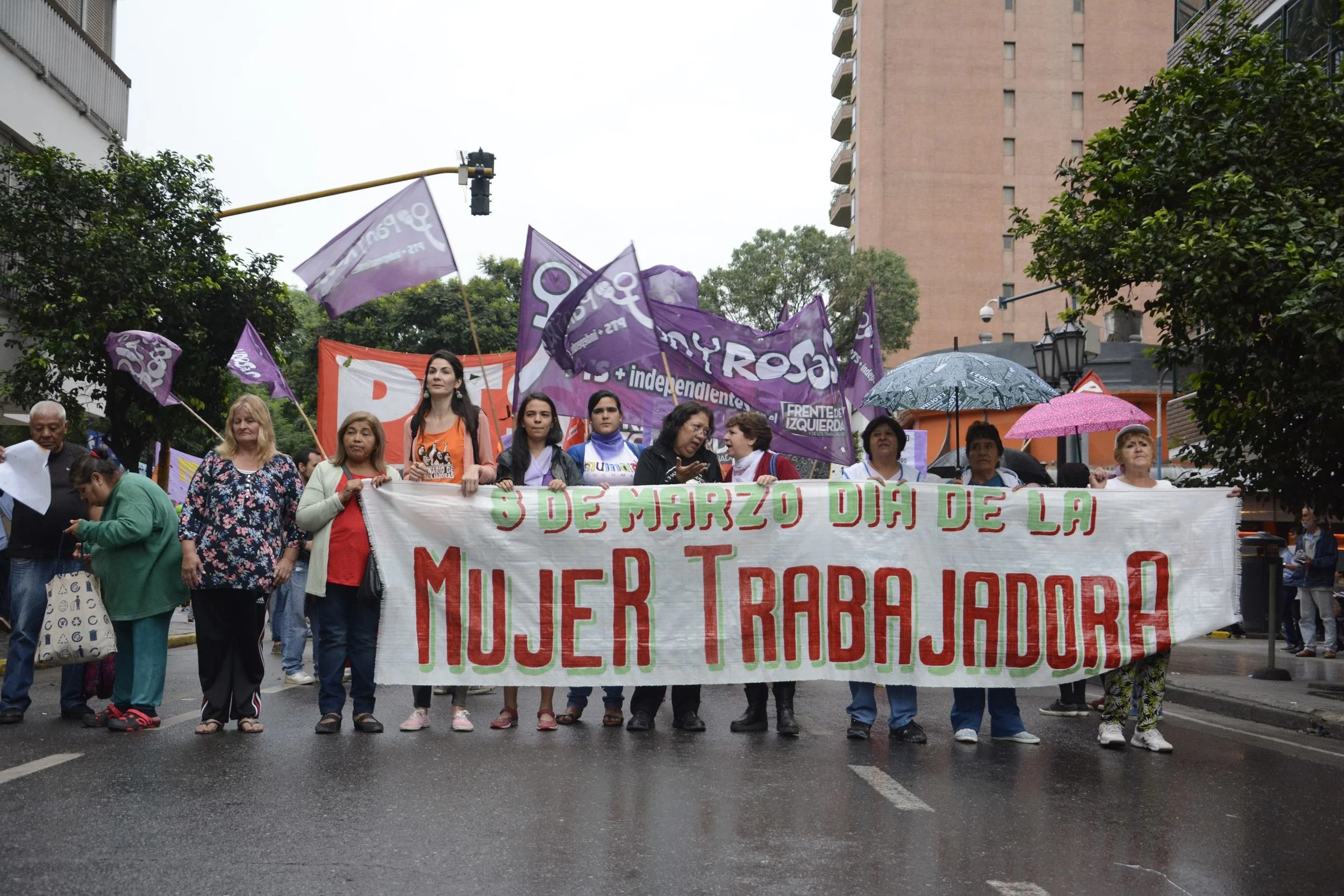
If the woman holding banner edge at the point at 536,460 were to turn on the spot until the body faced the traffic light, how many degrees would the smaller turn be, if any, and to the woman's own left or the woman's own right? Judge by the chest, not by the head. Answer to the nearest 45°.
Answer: approximately 180°

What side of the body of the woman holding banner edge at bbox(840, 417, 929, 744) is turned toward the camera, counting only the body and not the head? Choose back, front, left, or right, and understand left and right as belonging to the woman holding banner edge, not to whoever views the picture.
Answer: front

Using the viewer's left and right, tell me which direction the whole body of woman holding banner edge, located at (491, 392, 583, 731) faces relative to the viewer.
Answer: facing the viewer

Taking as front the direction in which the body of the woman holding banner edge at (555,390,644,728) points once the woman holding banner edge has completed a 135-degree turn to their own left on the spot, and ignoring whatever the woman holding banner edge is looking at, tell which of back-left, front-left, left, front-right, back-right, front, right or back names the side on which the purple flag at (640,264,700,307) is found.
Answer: front-left

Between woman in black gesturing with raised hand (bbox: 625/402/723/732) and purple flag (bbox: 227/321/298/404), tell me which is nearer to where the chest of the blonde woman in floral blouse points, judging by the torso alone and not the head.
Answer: the woman in black gesturing with raised hand

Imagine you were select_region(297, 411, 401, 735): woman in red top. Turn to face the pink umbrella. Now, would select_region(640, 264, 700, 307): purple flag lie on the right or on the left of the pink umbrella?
left

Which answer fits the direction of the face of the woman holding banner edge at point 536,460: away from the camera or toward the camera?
toward the camera

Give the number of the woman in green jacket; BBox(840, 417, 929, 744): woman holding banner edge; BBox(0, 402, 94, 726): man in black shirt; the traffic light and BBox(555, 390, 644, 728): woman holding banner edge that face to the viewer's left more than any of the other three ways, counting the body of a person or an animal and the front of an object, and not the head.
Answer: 1

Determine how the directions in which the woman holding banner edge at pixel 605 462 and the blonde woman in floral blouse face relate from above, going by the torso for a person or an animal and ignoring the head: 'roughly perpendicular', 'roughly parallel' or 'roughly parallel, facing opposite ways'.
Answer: roughly parallel

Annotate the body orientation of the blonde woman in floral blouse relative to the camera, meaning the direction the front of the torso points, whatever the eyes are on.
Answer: toward the camera

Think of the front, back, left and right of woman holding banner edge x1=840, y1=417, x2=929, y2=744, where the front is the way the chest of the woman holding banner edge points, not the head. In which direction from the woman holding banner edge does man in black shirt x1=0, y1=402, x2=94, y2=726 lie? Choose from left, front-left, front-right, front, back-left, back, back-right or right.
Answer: right

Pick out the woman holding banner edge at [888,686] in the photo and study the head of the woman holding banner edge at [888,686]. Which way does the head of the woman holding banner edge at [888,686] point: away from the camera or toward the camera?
toward the camera

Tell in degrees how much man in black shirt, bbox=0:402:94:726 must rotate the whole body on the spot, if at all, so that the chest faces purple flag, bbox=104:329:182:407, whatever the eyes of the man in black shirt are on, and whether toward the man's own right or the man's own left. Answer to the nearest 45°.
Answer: approximately 180°

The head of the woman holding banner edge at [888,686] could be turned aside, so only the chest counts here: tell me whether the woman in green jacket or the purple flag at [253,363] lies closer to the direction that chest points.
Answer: the woman in green jacket

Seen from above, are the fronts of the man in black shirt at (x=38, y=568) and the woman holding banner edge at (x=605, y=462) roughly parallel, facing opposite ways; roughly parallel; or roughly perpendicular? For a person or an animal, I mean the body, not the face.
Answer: roughly parallel

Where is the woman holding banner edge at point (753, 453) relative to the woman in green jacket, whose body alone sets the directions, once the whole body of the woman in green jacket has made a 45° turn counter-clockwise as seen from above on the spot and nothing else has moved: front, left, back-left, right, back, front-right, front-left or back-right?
back-left

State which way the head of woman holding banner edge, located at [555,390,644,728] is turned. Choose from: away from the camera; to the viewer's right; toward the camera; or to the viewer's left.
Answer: toward the camera

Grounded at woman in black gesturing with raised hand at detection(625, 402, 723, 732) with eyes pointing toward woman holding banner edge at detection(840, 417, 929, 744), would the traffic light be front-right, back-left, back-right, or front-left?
back-left

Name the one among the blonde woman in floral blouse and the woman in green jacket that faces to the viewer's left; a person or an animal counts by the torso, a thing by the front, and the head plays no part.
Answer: the woman in green jacket

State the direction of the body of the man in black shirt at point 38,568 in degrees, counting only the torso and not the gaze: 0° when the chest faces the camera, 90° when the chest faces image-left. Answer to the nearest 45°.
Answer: approximately 0°
